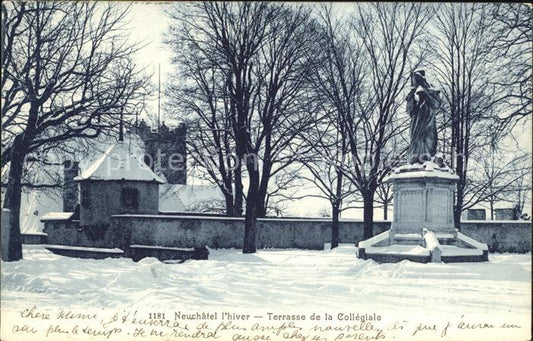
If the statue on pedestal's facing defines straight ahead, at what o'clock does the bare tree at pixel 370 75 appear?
The bare tree is roughly at 4 o'clock from the statue on pedestal.

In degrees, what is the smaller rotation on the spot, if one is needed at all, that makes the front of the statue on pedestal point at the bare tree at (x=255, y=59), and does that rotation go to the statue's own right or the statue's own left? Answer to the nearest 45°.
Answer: approximately 90° to the statue's own right

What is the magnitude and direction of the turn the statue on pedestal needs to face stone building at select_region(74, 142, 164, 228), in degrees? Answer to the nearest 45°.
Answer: approximately 90° to its right

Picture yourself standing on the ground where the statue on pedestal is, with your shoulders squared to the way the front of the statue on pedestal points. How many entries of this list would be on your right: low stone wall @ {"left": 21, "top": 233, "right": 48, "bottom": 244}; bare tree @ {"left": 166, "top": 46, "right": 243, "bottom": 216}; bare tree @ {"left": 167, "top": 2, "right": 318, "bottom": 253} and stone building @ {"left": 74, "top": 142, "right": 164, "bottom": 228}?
4

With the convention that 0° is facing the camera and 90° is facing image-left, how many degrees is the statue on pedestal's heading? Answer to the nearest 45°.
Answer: approximately 45°

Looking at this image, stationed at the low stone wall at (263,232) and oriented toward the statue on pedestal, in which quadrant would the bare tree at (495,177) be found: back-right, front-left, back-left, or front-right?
front-left

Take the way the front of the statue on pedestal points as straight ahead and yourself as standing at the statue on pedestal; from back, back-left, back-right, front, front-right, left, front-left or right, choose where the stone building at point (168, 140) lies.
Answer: right

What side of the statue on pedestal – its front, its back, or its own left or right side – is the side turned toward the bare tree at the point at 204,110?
right
